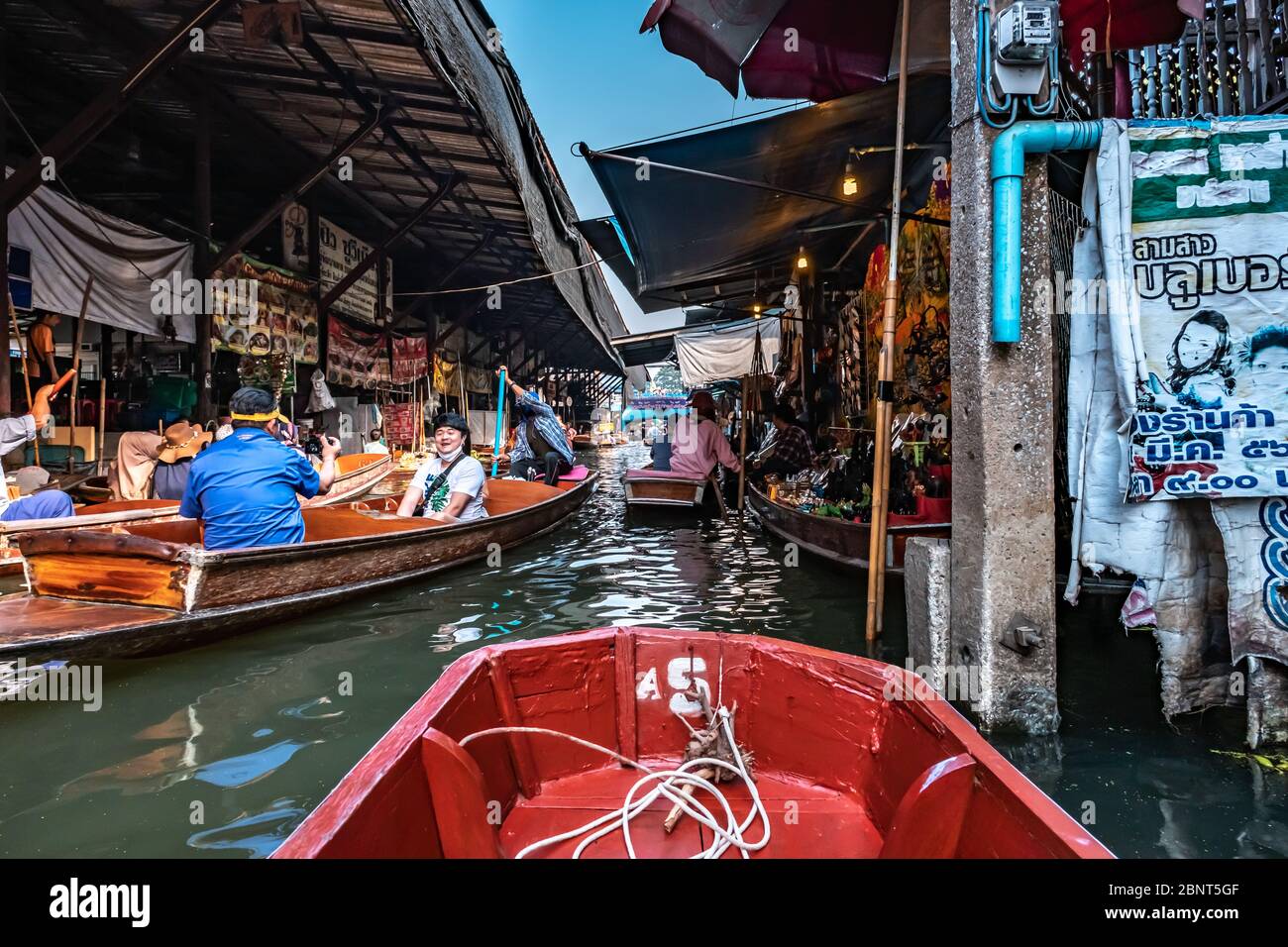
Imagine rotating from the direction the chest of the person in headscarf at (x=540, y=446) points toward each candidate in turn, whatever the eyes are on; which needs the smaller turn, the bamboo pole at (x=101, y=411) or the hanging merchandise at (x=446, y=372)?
the bamboo pole

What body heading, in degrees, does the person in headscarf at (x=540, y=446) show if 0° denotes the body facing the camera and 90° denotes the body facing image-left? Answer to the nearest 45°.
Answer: approximately 45°

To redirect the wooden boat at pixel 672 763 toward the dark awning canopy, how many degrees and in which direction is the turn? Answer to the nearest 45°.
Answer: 0° — it already faces it

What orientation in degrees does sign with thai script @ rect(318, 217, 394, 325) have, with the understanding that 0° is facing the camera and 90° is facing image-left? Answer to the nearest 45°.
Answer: approximately 315°

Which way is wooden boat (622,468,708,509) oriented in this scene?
away from the camera

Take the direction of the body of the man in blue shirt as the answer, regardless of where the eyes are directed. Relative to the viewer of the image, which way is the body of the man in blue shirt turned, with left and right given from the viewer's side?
facing away from the viewer and to the right of the viewer

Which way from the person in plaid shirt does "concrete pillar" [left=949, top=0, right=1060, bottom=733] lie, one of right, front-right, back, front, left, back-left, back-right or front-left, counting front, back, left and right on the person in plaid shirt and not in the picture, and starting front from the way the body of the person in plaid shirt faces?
left

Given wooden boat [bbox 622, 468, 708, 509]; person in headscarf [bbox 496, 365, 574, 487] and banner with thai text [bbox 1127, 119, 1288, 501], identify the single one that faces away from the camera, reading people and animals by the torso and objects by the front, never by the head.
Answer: the wooden boat

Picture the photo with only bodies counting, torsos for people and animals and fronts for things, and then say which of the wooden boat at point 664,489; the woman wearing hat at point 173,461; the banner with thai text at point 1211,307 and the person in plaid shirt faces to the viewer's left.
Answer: the person in plaid shirt

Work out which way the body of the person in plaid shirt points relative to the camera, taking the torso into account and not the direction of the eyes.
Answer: to the viewer's left

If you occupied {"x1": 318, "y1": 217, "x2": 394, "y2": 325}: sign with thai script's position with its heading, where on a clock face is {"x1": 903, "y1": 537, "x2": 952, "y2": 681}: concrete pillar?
The concrete pillar is roughly at 1 o'clock from the sign with thai script.

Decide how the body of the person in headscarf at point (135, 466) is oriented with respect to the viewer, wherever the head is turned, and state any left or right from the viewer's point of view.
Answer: facing away from the viewer and to the right of the viewer

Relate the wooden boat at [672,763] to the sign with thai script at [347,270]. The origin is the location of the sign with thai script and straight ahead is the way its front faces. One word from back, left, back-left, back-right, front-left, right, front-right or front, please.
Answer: front-right
